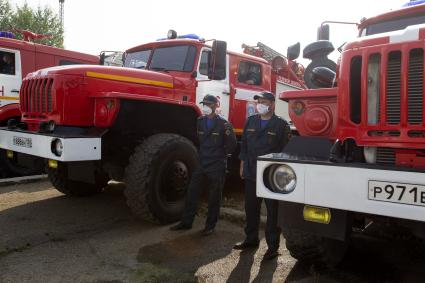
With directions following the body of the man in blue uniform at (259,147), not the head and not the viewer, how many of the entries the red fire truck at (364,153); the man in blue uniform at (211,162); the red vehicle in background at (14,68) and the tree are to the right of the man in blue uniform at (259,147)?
3

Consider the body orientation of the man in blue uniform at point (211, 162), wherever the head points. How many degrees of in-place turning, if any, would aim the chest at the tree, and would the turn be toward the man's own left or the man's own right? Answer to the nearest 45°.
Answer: approximately 90° to the man's own right

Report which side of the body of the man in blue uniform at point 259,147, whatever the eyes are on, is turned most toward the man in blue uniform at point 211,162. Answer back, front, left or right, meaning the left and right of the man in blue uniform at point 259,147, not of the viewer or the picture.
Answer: right

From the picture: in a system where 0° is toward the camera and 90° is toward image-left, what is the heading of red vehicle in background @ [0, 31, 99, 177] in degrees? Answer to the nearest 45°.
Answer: approximately 45°

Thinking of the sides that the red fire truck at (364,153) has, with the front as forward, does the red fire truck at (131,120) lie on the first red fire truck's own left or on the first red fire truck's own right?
on the first red fire truck's own right

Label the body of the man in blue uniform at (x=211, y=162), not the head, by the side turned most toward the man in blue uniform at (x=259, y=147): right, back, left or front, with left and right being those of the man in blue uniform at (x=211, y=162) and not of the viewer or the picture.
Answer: left

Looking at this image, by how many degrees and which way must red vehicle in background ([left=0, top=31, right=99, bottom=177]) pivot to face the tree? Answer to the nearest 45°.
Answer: approximately 135° to its right

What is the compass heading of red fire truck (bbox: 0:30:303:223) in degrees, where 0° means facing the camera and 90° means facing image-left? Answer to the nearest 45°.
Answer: approximately 45°
